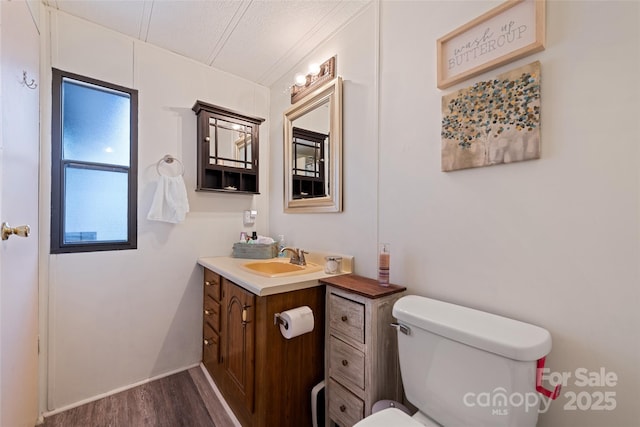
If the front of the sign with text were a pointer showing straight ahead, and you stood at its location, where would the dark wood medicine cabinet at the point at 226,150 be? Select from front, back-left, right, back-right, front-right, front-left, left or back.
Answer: front-right

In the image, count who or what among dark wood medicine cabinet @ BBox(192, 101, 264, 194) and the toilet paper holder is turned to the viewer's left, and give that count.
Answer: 0

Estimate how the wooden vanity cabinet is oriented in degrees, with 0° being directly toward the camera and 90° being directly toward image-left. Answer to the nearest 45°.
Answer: approximately 45°

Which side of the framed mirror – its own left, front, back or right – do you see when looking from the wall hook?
front

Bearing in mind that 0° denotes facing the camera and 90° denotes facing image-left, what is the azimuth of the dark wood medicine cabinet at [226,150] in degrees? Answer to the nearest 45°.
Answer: approximately 315°

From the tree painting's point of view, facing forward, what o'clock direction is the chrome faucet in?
The chrome faucet is roughly at 2 o'clock from the tree painting.

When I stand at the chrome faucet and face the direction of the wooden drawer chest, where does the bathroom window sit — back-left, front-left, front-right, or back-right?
back-right

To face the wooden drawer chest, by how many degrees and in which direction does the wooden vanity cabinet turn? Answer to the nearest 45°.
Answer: approximately 90° to its left

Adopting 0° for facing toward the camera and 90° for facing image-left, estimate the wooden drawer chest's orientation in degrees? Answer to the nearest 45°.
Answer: approximately 45°

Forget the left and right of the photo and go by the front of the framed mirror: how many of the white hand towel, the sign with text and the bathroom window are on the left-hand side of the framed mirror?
1

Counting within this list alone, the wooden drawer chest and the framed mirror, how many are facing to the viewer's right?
0
